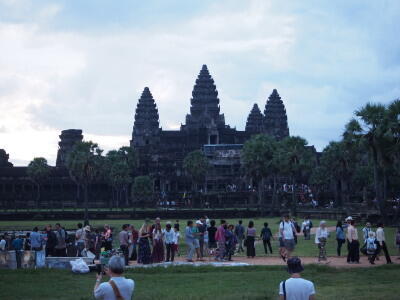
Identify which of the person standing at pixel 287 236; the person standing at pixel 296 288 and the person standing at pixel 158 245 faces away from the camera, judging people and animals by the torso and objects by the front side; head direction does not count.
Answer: the person standing at pixel 296 288

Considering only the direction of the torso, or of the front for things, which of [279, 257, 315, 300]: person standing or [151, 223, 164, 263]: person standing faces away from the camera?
[279, 257, 315, 300]: person standing

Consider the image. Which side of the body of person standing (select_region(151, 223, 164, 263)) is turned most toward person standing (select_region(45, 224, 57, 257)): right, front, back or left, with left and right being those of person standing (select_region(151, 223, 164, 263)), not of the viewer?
right

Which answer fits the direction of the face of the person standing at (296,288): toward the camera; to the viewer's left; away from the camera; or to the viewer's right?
away from the camera

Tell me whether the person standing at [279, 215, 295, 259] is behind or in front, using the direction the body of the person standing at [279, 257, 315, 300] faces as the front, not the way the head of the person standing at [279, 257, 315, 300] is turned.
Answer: in front

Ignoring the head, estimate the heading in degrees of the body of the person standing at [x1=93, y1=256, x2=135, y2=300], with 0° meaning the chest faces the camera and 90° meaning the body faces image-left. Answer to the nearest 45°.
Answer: approximately 135°

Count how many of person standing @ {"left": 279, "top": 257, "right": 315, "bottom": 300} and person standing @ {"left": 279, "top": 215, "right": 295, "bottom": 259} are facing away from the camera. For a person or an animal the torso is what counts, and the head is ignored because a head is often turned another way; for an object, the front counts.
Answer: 1

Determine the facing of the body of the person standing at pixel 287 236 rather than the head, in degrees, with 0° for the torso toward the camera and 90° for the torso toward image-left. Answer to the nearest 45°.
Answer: approximately 0°

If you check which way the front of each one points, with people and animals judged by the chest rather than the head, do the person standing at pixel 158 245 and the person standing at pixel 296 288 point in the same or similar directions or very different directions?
very different directions

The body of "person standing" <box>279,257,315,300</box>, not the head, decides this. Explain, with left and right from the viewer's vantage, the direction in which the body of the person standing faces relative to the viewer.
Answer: facing away from the viewer
